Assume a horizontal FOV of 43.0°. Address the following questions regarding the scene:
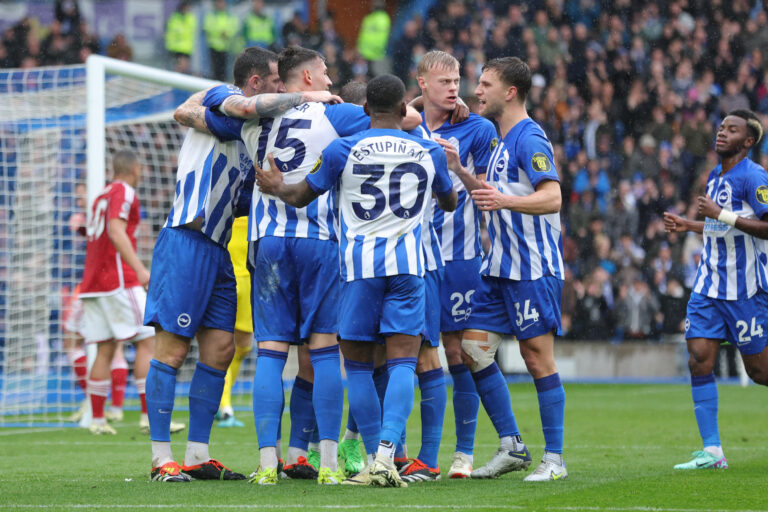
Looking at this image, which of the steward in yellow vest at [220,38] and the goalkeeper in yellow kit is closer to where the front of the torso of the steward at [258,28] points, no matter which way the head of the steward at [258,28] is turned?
the goalkeeper in yellow kit

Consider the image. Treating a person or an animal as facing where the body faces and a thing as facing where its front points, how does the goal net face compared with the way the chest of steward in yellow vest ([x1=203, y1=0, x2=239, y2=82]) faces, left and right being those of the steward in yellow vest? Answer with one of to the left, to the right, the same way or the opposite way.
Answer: to the left

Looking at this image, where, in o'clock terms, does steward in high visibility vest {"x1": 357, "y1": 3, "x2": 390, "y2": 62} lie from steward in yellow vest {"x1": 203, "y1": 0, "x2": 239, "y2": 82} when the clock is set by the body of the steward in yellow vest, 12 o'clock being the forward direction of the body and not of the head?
The steward in high visibility vest is roughly at 9 o'clock from the steward in yellow vest.

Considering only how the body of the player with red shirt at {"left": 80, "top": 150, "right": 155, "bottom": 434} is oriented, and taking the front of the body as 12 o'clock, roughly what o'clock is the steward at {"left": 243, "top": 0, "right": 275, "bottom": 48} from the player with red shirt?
The steward is roughly at 11 o'clock from the player with red shirt.

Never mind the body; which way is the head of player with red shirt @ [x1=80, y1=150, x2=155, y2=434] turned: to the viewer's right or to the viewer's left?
to the viewer's right

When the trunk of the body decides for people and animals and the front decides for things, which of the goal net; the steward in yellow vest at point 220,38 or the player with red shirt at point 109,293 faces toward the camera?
the steward in yellow vest

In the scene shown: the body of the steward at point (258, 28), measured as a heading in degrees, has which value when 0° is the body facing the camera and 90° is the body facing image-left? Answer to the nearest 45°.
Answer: approximately 0°

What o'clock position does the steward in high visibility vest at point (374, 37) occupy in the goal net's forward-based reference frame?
The steward in high visibility vest is roughly at 10 o'clock from the goal net.

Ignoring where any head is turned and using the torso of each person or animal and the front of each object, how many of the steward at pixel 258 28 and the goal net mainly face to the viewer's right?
1

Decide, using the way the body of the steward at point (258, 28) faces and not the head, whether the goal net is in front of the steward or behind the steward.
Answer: in front

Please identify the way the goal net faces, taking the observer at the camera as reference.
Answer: facing to the right of the viewer
